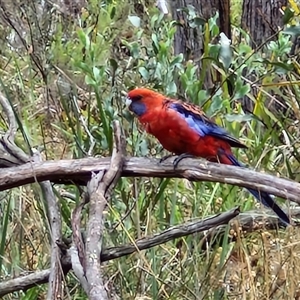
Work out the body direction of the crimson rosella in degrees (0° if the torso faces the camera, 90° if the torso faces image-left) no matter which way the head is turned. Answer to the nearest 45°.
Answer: approximately 90°

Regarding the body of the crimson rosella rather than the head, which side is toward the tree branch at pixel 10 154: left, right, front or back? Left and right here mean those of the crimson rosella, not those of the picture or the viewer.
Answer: front

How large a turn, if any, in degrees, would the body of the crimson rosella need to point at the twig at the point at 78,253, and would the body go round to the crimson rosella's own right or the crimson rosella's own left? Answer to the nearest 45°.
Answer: approximately 45° to the crimson rosella's own left

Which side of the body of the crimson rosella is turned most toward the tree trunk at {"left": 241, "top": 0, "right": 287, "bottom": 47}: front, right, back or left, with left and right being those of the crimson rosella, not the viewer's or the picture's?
right

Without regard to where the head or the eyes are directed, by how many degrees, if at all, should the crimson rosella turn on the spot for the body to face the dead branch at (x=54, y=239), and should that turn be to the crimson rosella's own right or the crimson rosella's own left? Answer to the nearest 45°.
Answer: approximately 45° to the crimson rosella's own left

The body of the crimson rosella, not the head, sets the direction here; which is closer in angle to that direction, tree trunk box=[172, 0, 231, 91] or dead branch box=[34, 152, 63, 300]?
the dead branch

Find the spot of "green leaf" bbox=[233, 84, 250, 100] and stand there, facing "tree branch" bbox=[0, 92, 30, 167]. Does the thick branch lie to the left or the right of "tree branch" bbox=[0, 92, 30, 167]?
left
